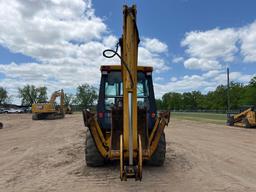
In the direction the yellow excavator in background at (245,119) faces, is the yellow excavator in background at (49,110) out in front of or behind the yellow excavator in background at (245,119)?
in front

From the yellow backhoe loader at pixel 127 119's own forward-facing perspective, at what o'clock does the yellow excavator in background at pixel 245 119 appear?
The yellow excavator in background is roughly at 1 o'clock from the yellow backhoe loader.

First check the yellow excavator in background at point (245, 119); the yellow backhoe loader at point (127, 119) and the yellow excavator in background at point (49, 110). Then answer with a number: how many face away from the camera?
1

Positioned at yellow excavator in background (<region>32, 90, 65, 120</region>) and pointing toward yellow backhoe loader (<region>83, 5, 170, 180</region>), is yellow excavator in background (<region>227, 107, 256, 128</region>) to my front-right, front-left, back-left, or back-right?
front-left

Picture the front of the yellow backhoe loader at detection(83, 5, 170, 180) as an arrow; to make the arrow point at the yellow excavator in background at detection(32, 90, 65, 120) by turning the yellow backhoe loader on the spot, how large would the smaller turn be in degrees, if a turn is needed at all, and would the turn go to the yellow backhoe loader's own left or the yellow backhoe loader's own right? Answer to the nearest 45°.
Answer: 0° — it already faces it

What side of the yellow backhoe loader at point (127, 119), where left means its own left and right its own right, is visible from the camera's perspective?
back

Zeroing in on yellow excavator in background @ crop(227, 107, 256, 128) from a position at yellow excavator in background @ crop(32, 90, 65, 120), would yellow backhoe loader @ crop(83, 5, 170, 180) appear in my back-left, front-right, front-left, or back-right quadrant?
front-right

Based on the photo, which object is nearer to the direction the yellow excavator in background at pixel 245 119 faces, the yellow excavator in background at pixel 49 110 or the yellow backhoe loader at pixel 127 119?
the yellow excavator in background

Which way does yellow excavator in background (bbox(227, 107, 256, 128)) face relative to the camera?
to the viewer's left
